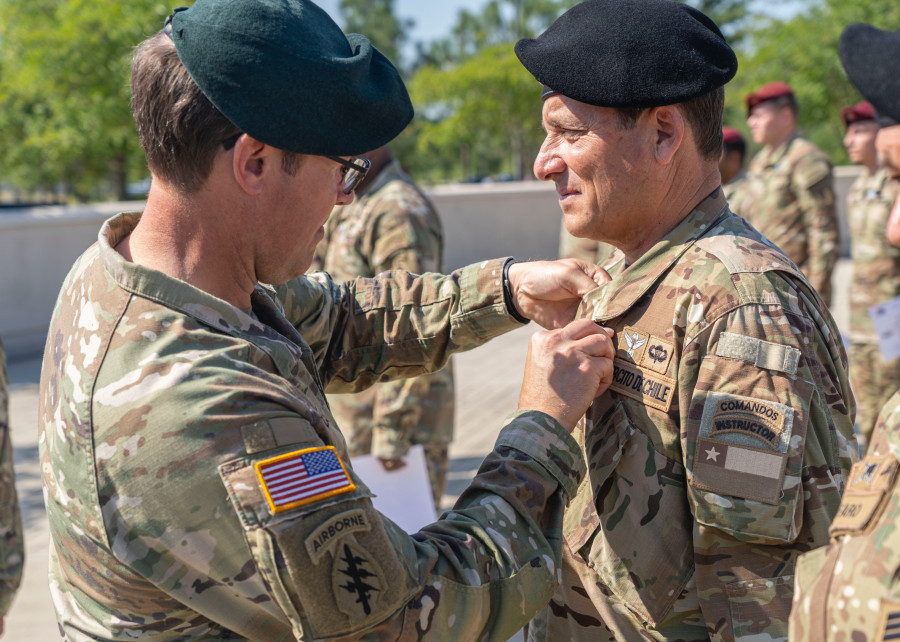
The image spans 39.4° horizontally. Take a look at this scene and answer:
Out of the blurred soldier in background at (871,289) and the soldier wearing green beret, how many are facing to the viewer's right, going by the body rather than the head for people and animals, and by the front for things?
1

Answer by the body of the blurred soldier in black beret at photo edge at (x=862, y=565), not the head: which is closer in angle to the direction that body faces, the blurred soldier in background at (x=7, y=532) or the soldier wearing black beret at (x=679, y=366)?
the blurred soldier in background

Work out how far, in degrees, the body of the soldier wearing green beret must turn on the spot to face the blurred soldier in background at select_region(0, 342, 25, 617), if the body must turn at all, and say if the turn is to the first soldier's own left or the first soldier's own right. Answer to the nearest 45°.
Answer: approximately 135° to the first soldier's own left

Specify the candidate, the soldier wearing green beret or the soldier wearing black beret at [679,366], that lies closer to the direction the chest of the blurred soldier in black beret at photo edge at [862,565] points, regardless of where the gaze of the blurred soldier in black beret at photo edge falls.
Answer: the soldier wearing green beret

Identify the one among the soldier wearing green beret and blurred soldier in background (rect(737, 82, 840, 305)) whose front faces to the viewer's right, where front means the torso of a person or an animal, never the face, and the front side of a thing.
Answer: the soldier wearing green beret

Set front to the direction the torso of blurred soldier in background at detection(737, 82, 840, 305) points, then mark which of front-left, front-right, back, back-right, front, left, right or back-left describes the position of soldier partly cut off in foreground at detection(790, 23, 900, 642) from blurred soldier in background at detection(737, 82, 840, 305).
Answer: front-left

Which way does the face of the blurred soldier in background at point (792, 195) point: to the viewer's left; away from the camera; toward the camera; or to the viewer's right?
to the viewer's left

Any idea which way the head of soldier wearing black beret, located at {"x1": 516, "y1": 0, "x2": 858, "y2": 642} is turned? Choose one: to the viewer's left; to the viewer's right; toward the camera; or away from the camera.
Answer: to the viewer's left
